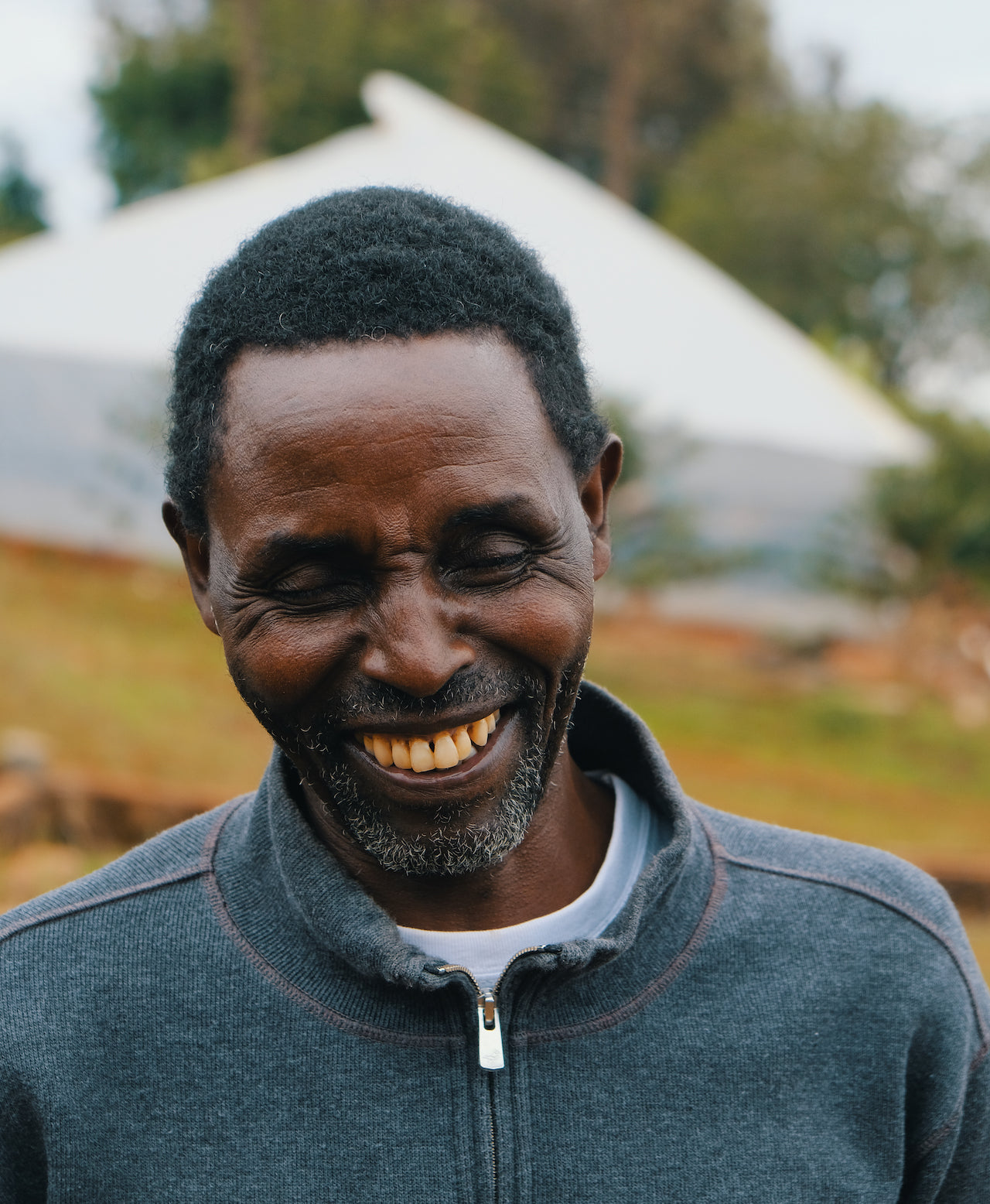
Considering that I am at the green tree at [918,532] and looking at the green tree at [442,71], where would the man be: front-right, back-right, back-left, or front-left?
back-left

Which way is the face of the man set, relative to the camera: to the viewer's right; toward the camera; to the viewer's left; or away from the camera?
toward the camera

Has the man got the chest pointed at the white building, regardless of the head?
no

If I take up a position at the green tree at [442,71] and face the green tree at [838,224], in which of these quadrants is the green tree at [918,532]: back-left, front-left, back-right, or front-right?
front-right

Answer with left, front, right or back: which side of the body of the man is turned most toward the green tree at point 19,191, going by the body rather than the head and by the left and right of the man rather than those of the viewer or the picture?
back

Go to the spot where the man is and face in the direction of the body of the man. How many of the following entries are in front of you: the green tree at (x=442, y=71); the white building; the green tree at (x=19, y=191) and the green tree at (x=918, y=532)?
0

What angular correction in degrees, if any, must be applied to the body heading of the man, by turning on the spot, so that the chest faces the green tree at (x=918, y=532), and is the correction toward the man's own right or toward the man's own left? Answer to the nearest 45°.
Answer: approximately 180°

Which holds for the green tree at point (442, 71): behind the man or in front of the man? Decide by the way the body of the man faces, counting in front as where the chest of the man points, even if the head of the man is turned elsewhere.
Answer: behind

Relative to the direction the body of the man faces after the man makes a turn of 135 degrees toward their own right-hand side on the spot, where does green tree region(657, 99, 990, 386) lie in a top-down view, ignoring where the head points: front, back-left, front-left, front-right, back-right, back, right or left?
front-right

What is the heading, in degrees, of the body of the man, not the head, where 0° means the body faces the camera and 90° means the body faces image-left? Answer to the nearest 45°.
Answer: approximately 0°
